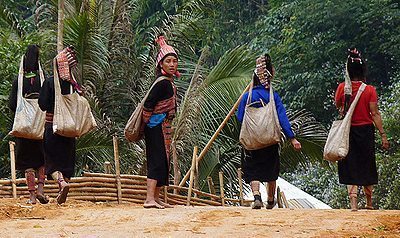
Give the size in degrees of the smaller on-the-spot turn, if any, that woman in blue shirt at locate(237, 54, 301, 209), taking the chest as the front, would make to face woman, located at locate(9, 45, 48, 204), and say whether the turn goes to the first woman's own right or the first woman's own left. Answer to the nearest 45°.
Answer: approximately 90° to the first woman's own left

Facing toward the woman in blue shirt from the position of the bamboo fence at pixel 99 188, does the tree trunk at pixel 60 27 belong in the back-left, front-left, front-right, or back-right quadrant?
back-left

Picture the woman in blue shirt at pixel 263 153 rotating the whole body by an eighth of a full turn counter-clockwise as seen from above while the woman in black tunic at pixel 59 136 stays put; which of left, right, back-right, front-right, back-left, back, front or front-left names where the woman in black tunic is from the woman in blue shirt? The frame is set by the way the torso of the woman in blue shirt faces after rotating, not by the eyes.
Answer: front-left

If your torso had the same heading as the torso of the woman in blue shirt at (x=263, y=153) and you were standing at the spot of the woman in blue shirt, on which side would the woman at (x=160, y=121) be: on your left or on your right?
on your left

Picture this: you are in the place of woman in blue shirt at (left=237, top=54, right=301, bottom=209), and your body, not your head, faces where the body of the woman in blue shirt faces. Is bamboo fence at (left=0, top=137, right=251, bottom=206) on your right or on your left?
on your left

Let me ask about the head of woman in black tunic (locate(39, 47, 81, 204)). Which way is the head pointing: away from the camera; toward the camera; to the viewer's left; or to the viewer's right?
away from the camera

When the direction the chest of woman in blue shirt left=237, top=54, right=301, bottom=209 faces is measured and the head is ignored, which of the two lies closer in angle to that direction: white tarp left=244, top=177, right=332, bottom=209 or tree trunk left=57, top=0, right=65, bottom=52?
the white tarp

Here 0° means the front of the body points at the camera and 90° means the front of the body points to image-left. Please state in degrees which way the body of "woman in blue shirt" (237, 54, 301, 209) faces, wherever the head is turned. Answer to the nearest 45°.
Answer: approximately 180°

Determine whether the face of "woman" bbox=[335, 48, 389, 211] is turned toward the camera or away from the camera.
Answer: away from the camera

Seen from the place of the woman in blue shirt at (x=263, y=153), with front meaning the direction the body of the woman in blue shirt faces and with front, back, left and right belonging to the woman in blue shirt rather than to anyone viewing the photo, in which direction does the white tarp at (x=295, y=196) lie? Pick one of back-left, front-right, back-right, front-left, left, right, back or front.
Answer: front

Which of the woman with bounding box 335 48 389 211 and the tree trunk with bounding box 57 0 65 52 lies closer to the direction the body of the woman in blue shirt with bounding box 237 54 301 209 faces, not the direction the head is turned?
the tree trunk
